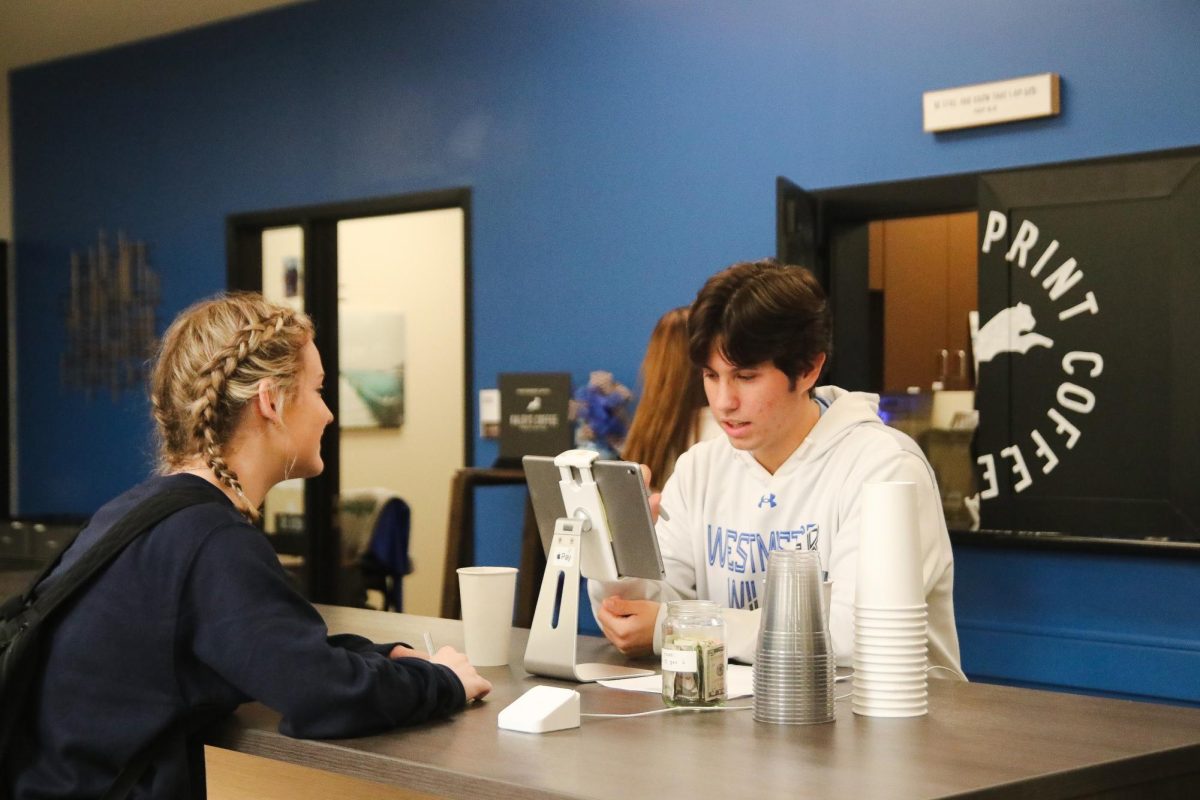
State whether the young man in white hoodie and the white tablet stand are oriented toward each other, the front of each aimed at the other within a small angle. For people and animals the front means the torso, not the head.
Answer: yes

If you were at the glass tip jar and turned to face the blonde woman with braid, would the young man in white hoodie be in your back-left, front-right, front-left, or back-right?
back-right

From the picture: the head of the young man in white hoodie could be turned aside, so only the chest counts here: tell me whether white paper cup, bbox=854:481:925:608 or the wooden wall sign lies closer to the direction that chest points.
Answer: the white paper cup

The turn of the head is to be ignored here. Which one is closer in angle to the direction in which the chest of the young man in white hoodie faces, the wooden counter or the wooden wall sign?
the wooden counter

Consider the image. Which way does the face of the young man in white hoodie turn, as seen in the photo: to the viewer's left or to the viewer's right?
to the viewer's left

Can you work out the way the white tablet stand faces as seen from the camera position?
facing away from the viewer and to the right of the viewer

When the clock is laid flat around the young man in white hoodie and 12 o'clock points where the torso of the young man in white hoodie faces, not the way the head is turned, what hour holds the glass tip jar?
The glass tip jar is roughly at 11 o'clock from the young man in white hoodie.

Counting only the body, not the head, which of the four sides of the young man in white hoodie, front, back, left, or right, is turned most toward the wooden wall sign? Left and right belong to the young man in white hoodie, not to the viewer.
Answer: back

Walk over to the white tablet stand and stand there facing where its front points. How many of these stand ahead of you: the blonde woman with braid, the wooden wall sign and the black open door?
2

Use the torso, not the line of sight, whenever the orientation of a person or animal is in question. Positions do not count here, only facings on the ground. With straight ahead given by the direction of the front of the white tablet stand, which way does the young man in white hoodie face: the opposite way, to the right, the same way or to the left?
the opposite way
